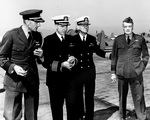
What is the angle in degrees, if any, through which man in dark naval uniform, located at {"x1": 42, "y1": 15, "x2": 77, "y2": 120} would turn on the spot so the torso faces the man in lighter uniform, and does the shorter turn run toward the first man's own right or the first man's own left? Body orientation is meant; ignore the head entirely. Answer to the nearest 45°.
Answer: approximately 45° to the first man's own left

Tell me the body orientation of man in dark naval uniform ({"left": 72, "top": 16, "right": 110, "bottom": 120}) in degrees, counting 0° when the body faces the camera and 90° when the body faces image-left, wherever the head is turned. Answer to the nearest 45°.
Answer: approximately 0°

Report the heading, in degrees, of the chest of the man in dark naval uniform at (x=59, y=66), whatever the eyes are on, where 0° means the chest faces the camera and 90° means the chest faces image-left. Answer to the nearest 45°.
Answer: approximately 315°

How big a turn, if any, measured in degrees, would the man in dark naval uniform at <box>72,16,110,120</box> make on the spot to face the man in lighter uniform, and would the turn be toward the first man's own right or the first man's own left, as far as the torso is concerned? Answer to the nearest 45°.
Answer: approximately 90° to the first man's own left

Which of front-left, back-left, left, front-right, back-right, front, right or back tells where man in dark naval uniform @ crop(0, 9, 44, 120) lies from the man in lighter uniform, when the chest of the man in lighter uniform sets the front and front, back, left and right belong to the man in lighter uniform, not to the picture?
front-right

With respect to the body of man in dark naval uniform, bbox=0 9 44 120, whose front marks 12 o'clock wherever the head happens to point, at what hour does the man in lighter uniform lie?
The man in lighter uniform is roughly at 10 o'clock from the man in dark naval uniform.

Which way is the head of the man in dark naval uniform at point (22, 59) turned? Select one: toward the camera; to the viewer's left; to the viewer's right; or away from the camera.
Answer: to the viewer's right

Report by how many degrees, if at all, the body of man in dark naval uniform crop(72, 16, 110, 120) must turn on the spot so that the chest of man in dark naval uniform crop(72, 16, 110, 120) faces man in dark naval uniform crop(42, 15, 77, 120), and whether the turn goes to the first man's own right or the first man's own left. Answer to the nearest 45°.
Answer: approximately 45° to the first man's own right

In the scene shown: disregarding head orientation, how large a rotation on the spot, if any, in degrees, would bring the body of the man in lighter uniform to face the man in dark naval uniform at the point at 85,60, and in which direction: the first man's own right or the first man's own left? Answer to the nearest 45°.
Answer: approximately 90° to the first man's own right

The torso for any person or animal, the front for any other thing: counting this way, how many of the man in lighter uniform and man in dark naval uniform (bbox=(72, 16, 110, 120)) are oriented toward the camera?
2

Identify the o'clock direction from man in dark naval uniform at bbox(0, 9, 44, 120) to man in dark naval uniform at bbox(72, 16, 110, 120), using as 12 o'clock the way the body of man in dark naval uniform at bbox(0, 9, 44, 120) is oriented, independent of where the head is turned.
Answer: man in dark naval uniform at bbox(72, 16, 110, 120) is roughly at 9 o'clock from man in dark naval uniform at bbox(0, 9, 44, 120).

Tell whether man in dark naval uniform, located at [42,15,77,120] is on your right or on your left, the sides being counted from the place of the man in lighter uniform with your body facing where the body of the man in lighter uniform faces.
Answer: on your right

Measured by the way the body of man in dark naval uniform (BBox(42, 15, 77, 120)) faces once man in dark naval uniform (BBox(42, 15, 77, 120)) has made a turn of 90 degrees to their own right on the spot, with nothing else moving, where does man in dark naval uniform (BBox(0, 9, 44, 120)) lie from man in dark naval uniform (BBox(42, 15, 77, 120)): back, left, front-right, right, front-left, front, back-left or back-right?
front
